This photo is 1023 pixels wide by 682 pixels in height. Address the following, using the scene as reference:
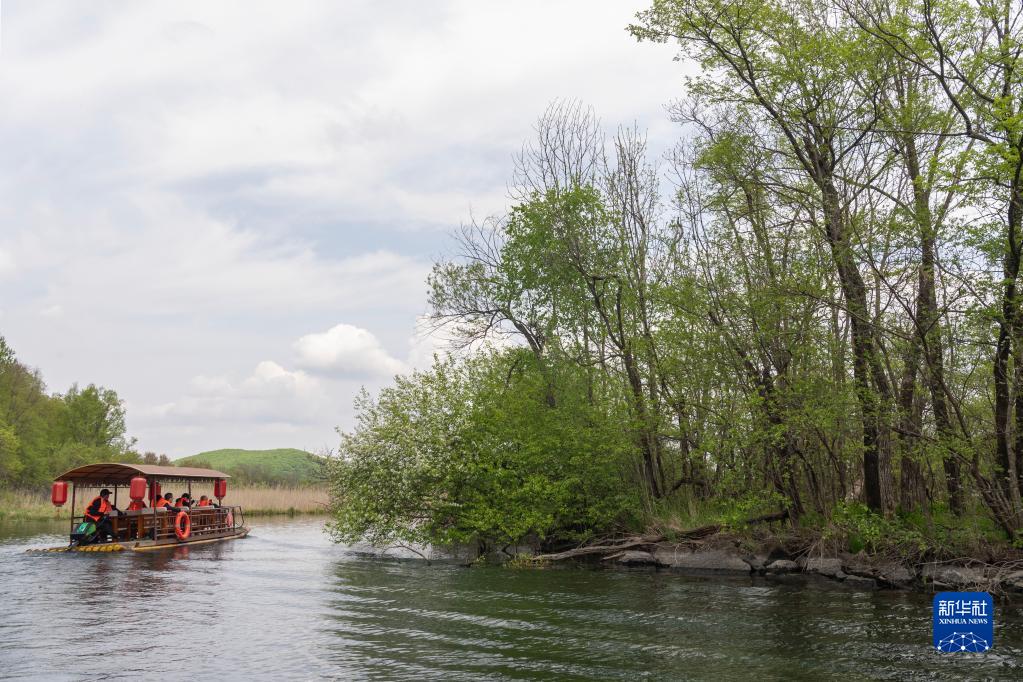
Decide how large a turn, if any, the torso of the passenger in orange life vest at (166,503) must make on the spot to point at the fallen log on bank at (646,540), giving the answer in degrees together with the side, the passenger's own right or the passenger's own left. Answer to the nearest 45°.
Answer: approximately 45° to the passenger's own right

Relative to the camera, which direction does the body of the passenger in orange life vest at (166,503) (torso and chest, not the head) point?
to the viewer's right

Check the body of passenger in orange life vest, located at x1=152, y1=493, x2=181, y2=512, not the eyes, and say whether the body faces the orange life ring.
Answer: no
